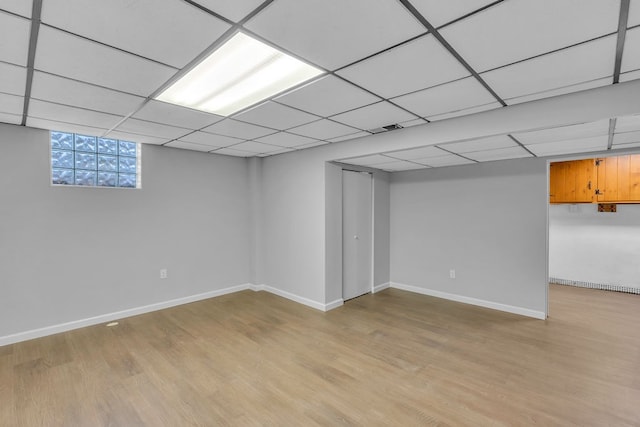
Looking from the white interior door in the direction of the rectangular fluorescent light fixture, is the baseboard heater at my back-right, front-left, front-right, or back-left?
back-left

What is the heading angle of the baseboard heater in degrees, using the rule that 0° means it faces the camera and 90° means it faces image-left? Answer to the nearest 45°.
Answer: approximately 45°

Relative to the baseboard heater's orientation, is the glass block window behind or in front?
in front

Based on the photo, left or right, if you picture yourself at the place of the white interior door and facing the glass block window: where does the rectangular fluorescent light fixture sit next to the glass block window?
left

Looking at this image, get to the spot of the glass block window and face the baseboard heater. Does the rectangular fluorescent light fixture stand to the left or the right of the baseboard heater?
right

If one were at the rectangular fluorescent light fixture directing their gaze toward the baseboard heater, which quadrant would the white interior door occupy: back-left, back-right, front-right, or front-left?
front-left

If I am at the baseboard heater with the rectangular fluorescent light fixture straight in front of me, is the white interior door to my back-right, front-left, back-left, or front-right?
front-right

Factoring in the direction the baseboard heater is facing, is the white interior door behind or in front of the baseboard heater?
in front
